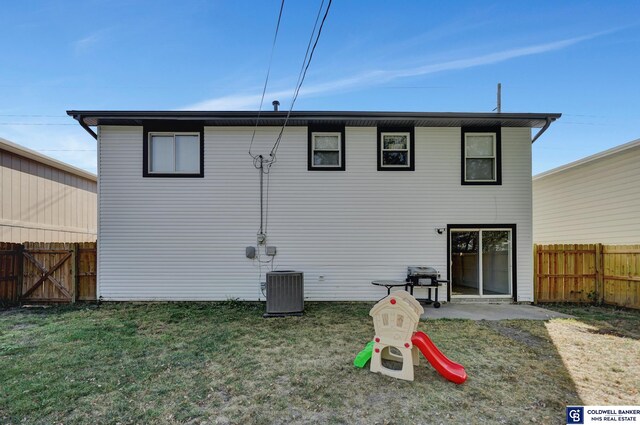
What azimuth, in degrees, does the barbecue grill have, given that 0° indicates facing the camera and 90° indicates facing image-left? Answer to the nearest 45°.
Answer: approximately 0°

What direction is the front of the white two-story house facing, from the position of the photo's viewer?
facing away from the viewer

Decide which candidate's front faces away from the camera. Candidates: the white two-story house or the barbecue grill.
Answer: the white two-story house

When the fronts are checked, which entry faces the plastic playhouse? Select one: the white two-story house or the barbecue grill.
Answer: the barbecue grill

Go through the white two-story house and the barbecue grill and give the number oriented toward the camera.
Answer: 1

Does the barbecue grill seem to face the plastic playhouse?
yes

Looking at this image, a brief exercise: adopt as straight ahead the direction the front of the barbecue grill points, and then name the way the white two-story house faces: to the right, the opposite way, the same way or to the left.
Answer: the opposite way
